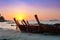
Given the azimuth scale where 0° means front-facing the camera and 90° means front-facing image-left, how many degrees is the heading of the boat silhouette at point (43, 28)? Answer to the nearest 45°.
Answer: approximately 90°
